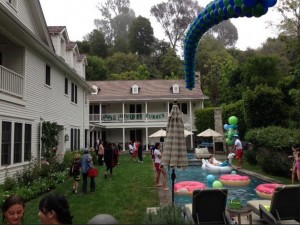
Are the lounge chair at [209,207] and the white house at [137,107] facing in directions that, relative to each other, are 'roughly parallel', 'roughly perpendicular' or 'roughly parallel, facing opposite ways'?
roughly parallel, facing opposite ways

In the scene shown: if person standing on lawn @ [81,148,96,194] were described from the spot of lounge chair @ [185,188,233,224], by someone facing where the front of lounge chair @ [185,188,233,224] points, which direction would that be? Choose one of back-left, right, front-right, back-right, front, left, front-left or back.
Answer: front-left

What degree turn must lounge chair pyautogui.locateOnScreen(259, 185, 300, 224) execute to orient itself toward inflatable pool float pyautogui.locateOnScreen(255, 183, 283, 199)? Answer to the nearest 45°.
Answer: approximately 45° to its right

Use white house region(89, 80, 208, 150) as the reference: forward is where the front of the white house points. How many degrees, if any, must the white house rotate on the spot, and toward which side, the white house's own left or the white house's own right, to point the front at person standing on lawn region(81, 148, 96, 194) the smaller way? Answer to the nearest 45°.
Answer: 0° — it already faces them

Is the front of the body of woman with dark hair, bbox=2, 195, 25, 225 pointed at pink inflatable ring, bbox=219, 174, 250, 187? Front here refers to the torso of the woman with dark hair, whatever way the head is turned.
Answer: no

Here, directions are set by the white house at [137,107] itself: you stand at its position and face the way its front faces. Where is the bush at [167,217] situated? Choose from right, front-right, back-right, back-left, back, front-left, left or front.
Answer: front

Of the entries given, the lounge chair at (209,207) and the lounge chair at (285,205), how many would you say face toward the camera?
0

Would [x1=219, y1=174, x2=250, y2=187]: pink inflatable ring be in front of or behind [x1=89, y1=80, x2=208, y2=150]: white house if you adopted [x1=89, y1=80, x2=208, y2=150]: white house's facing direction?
in front

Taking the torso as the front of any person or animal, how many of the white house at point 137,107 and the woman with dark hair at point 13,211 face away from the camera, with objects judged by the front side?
0

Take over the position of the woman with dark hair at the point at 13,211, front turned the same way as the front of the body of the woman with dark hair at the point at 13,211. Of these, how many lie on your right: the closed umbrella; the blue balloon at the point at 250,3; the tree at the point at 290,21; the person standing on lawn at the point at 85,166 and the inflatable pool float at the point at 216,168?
0

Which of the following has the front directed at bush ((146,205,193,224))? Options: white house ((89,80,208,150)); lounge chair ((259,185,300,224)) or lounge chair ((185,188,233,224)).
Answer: the white house

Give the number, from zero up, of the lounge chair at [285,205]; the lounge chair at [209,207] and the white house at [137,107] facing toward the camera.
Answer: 1

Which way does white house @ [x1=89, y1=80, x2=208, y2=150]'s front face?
toward the camera

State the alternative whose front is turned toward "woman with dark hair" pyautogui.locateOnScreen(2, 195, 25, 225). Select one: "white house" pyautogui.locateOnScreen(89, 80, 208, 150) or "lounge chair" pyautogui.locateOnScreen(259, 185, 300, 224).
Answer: the white house

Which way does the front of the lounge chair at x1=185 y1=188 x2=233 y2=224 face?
away from the camera

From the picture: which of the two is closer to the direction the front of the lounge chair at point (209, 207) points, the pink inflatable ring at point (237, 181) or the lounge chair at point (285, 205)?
the pink inflatable ring

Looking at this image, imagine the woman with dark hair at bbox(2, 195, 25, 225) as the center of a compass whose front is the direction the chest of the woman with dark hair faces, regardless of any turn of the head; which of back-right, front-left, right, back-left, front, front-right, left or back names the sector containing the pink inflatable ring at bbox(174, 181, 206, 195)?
left

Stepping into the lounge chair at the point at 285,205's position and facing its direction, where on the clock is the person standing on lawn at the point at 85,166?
The person standing on lawn is roughly at 11 o'clock from the lounge chair.

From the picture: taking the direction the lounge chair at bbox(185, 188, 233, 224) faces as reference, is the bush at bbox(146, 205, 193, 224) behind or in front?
behind
